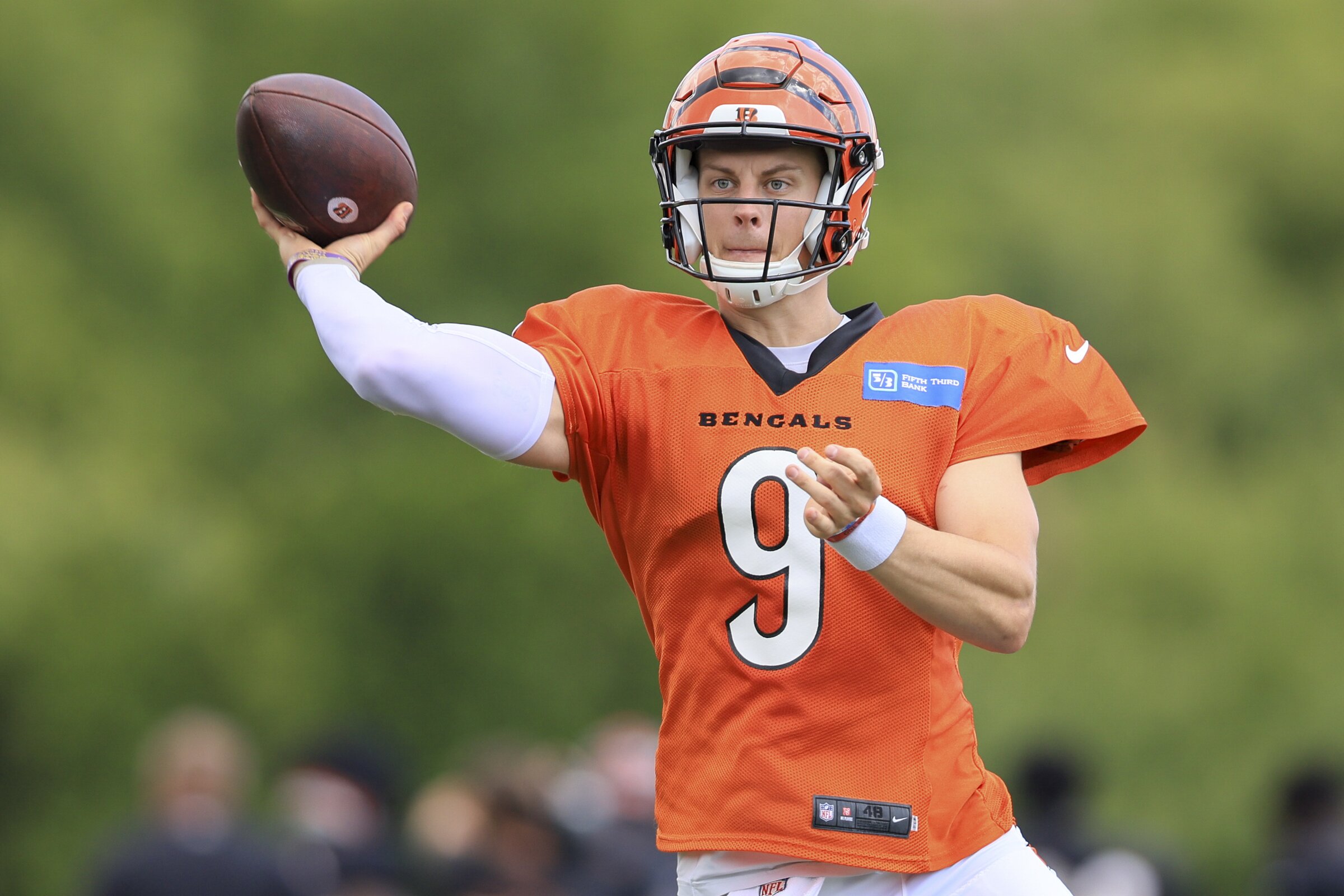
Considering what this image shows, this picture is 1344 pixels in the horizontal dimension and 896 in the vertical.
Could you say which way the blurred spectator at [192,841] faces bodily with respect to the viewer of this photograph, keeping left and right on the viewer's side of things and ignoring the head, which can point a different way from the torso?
facing the viewer

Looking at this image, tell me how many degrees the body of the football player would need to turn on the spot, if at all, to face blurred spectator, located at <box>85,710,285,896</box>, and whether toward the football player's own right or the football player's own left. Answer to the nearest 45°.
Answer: approximately 135° to the football player's own right

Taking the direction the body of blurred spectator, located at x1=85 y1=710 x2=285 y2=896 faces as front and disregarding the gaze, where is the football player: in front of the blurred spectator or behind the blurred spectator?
in front

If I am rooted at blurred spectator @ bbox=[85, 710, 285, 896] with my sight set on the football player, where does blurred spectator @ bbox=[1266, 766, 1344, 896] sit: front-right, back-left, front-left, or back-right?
front-left

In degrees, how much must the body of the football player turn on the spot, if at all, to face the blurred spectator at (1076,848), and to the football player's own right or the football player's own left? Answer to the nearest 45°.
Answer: approximately 180°

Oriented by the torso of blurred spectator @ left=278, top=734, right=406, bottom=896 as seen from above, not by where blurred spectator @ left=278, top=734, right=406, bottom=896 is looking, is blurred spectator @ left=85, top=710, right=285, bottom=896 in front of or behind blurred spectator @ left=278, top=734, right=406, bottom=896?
in front

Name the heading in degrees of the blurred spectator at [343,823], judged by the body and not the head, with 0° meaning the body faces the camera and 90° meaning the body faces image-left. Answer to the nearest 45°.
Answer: approximately 45°

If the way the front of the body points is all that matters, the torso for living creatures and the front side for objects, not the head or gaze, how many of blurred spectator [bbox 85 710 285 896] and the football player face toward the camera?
2

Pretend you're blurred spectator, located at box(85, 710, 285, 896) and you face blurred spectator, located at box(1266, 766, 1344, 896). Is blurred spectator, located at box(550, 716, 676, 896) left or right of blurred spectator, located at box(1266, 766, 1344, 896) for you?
left

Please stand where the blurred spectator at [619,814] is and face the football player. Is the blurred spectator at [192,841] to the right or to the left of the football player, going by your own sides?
right

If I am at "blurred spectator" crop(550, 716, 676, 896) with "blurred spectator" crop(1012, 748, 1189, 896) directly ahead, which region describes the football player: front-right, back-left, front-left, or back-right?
front-right

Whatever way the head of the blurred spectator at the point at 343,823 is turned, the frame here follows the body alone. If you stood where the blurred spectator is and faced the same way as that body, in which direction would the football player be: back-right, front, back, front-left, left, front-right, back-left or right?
front-left

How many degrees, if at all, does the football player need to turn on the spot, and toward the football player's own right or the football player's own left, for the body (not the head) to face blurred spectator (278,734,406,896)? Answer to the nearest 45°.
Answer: approximately 135° to the football player's own right
